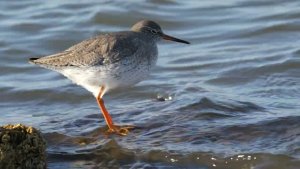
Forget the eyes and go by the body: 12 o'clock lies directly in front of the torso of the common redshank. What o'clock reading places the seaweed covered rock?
The seaweed covered rock is roughly at 4 o'clock from the common redshank.

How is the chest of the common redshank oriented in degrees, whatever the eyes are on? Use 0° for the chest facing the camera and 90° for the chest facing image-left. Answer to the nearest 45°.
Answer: approximately 270°
